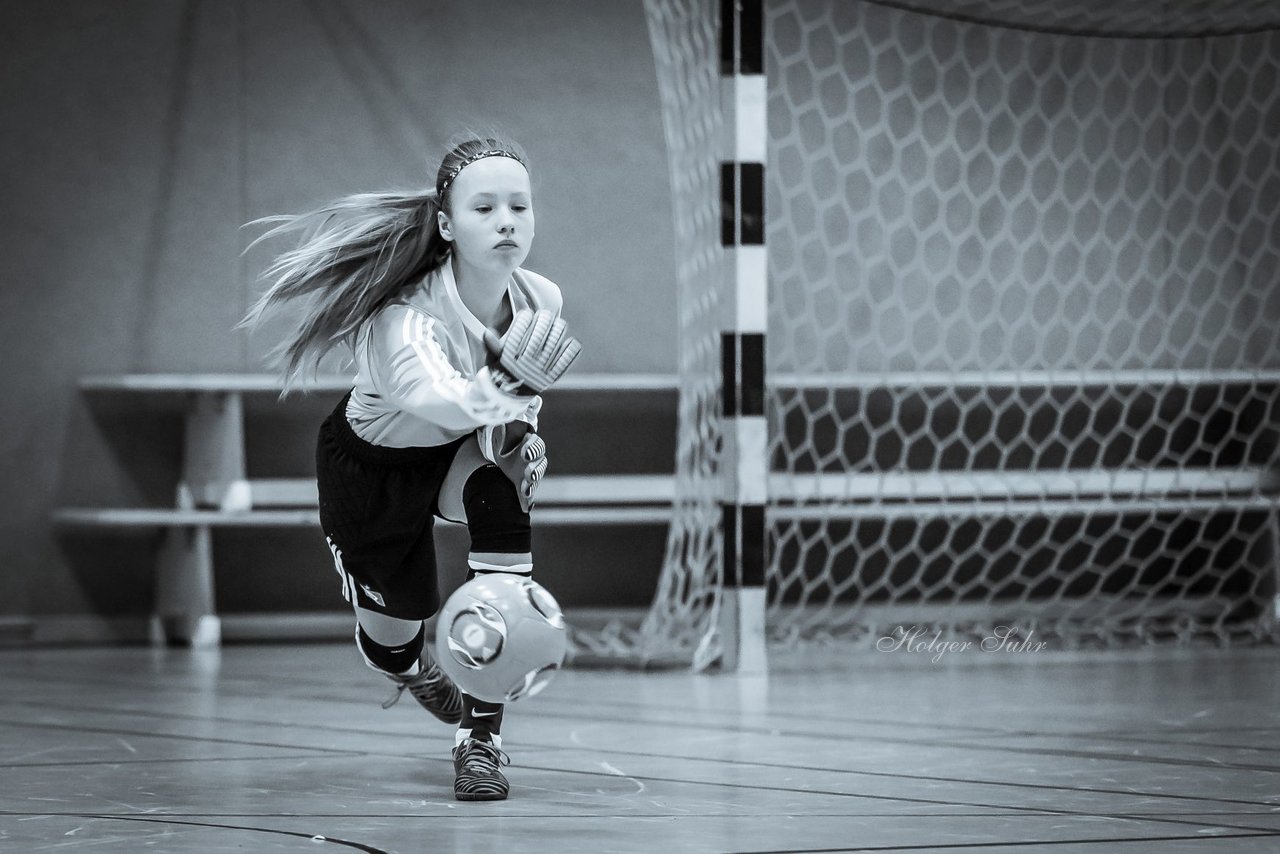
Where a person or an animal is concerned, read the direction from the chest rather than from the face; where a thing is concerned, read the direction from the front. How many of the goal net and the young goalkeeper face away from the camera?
0

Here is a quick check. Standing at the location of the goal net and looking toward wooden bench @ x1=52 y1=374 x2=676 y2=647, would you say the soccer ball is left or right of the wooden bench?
left

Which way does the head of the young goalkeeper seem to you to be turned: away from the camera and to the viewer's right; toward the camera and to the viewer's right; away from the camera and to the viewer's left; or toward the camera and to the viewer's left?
toward the camera and to the viewer's right

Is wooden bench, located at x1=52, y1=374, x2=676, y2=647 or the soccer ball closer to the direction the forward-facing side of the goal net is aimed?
the soccer ball

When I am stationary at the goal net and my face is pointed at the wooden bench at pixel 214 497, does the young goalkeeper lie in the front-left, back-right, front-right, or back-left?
front-left

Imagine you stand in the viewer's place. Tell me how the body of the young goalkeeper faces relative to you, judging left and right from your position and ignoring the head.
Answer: facing the viewer and to the right of the viewer

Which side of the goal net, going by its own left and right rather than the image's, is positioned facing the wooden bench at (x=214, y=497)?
right

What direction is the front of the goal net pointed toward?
toward the camera

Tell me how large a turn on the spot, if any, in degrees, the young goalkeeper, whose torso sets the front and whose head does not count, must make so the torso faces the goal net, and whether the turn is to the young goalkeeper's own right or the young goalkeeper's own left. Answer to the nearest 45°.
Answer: approximately 90° to the young goalkeeper's own left

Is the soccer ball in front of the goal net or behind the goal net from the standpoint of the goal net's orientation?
in front

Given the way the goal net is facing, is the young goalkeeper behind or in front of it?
in front
